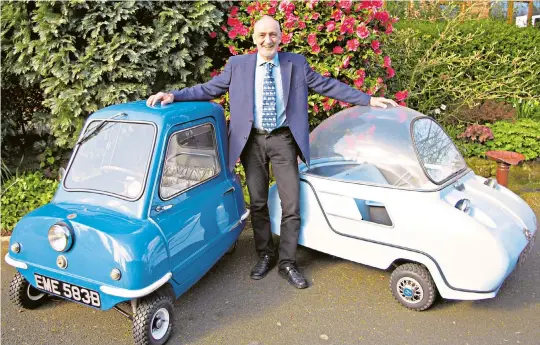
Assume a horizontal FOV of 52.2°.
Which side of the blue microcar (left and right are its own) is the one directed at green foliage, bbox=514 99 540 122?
back

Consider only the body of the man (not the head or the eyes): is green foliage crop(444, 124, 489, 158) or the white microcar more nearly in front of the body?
the white microcar

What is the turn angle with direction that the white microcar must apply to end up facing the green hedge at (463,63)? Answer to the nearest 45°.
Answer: approximately 135° to its left

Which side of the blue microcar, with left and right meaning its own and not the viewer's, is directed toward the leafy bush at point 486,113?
back

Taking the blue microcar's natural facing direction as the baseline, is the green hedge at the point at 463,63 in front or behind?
behind

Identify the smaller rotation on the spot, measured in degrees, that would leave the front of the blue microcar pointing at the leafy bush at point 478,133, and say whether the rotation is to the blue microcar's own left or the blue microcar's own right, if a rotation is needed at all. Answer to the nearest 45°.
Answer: approximately 180°

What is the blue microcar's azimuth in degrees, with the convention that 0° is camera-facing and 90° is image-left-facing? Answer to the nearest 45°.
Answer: approximately 45°

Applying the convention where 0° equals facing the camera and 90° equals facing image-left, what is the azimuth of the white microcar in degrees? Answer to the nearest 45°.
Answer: approximately 315°

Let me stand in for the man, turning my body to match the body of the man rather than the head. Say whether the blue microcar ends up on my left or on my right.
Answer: on my right

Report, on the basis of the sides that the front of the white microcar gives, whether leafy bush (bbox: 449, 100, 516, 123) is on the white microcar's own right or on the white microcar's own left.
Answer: on the white microcar's own left

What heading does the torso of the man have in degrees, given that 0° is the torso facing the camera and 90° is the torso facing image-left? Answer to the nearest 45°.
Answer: approximately 0°

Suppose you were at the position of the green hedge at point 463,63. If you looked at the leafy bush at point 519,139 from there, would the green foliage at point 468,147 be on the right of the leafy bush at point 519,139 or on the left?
right

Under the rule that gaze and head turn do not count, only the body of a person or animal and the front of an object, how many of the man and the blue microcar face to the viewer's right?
0
